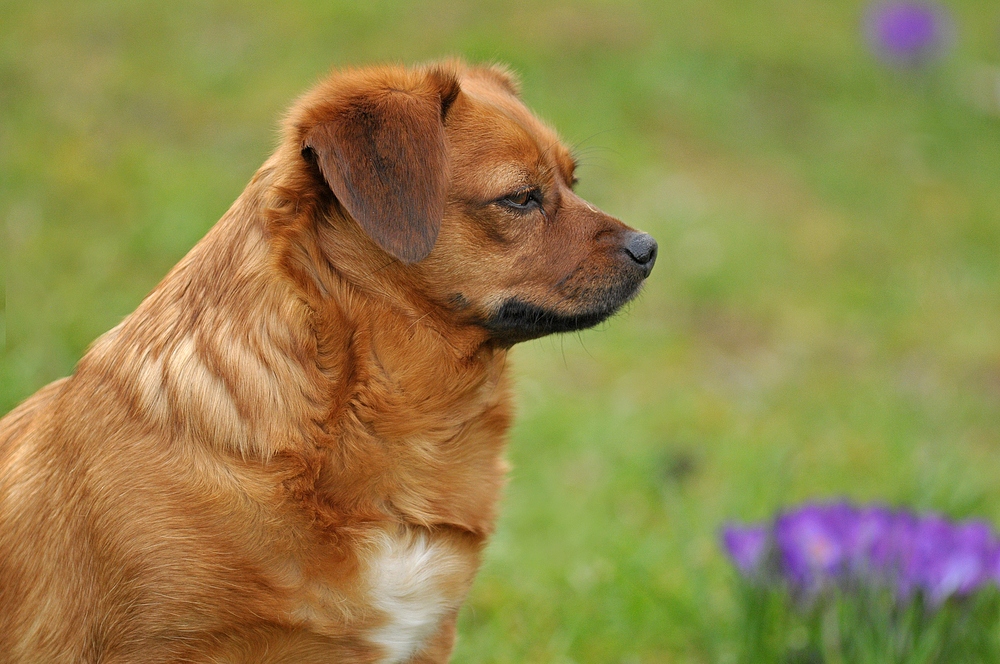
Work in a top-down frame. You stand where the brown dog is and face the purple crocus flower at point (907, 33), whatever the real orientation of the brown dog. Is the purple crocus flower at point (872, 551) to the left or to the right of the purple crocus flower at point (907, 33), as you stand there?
right

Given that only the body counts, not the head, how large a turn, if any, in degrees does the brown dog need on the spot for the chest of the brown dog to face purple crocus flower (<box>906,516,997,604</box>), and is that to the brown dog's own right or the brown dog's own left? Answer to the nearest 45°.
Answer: approximately 90° to the brown dog's own left

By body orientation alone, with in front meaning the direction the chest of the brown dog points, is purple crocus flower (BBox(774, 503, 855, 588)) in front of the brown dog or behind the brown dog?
in front

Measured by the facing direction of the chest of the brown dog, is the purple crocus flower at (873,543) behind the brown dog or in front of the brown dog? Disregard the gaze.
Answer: in front

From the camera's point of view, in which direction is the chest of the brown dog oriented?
to the viewer's right
